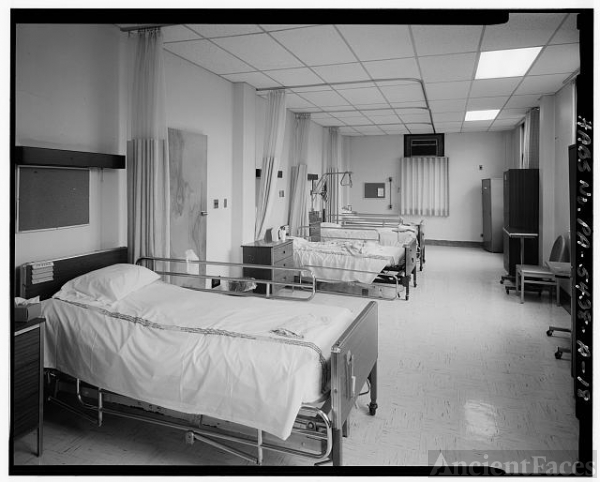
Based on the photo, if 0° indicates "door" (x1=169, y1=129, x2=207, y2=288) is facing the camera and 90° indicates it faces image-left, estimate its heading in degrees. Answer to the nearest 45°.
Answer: approximately 315°

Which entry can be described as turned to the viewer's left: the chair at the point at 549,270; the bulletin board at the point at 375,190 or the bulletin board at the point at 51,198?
the chair

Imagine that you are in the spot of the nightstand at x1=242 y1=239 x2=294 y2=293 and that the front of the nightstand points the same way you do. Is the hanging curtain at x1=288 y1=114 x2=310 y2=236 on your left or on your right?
on your left

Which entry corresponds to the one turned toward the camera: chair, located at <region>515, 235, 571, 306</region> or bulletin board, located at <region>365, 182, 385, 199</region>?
the bulletin board

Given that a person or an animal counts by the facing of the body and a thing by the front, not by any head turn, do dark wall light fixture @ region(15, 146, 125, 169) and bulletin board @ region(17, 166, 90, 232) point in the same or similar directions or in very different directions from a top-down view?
same or similar directions

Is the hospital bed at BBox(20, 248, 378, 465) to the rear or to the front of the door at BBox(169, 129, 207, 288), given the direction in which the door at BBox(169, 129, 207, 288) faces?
to the front

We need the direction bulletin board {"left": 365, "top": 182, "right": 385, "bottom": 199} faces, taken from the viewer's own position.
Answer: facing the viewer

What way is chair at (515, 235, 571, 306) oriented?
to the viewer's left

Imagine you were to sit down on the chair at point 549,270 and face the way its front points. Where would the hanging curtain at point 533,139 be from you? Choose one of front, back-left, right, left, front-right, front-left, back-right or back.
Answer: right

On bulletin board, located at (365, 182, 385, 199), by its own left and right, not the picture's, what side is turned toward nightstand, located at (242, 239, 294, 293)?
front

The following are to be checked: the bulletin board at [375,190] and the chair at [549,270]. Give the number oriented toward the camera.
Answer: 1

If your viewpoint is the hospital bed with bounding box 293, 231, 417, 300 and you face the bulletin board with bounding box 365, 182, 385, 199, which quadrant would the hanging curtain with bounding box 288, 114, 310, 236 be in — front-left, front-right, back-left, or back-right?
front-left
